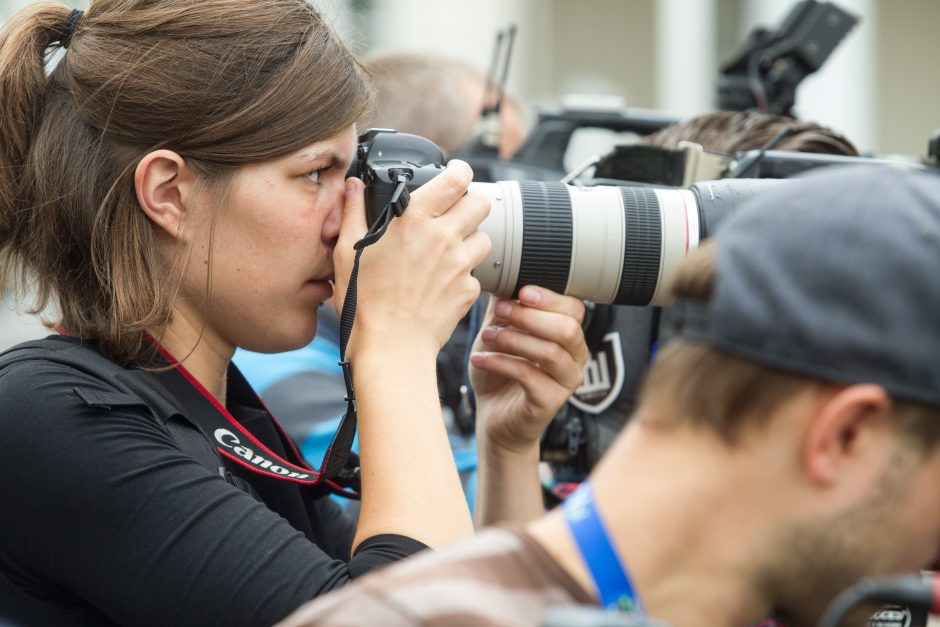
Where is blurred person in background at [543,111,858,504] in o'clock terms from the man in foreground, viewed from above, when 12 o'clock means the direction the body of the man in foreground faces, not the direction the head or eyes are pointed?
The blurred person in background is roughly at 9 o'clock from the man in foreground.

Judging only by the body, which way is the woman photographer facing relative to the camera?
to the viewer's right

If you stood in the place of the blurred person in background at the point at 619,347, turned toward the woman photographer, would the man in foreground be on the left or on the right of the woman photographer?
left

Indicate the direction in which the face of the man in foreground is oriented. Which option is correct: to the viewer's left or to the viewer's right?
to the viewer's right

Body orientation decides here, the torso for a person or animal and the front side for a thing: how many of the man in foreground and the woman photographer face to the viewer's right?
2

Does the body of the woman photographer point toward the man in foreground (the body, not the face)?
no

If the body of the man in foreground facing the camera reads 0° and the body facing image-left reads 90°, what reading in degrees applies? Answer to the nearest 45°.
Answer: approximately 270°

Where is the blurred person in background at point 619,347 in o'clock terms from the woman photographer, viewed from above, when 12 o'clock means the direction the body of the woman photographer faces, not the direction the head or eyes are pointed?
The blurred person in background is roughly at 11 o'clock from the woman photographer.

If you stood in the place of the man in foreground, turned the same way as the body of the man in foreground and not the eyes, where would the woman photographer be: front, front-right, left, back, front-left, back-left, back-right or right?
back-left

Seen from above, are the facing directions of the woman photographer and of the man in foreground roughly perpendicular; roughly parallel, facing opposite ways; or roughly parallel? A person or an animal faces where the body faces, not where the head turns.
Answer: roughly parallel
